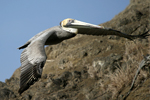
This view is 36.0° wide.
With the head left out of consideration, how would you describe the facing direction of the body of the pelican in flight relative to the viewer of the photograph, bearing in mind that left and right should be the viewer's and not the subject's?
facing the viewer and to the right of the viewer
